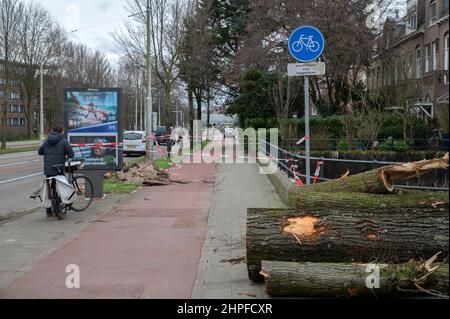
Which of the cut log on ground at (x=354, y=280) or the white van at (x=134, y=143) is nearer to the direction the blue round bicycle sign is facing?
the cut log on ground

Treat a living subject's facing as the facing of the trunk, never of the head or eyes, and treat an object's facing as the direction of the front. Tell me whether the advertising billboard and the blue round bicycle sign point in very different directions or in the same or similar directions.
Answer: same or similar directions

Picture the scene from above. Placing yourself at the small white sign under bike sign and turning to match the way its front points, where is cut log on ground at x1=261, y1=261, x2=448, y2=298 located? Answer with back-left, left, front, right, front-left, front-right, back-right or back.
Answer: front

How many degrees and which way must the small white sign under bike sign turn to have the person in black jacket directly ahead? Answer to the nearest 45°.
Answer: approximately 90° to its right

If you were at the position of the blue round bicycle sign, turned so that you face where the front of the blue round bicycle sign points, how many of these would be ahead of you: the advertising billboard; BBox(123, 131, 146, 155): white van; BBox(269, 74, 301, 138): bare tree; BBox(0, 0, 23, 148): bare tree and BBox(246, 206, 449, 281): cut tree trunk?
1

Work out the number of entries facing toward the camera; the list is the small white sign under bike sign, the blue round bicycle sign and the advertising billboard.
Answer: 3

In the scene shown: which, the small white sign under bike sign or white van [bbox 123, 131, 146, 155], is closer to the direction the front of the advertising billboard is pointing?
the small white sign under bike sign

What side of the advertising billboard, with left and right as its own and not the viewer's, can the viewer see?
front

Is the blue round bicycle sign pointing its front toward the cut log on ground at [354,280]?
yes

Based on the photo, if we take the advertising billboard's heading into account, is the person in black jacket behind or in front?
in front

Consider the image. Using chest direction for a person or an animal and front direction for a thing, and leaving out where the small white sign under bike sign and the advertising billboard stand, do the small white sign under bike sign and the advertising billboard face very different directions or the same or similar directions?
same or similar directions

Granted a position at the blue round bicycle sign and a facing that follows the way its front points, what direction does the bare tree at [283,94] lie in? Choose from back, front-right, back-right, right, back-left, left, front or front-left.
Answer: back

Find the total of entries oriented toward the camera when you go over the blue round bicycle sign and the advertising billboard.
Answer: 2

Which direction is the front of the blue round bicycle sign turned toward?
toward the camera

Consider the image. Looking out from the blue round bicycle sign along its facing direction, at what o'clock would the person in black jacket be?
The person in black jacket is roughly at 3 o'clock from the blue round bicycle sign.

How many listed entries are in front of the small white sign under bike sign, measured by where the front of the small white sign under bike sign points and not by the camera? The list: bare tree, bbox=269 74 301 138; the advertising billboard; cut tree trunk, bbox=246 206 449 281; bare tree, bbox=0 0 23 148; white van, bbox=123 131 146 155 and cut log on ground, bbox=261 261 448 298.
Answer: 2

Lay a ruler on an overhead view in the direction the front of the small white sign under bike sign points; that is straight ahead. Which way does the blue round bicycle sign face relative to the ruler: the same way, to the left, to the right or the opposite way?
the same way

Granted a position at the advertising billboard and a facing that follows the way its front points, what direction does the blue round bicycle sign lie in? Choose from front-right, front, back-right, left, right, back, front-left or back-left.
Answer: front-left
